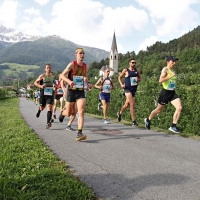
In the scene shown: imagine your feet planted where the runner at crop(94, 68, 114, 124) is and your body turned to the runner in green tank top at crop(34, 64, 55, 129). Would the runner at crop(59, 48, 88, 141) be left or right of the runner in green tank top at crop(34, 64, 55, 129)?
left

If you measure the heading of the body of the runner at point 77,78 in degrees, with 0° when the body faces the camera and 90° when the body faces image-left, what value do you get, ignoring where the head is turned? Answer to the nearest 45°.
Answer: approximately 315°

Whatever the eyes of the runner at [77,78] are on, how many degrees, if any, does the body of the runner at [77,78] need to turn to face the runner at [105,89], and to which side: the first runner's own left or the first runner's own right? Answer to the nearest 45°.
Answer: approximately 135° to the first runner's own left

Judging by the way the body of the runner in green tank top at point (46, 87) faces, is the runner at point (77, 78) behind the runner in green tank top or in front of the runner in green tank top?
in front

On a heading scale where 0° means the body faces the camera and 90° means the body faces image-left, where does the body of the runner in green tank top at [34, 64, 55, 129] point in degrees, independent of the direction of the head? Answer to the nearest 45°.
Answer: approximately 315°

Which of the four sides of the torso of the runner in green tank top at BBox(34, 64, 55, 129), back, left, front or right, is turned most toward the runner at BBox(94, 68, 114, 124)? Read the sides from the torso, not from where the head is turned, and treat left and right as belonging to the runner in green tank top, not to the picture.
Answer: left
